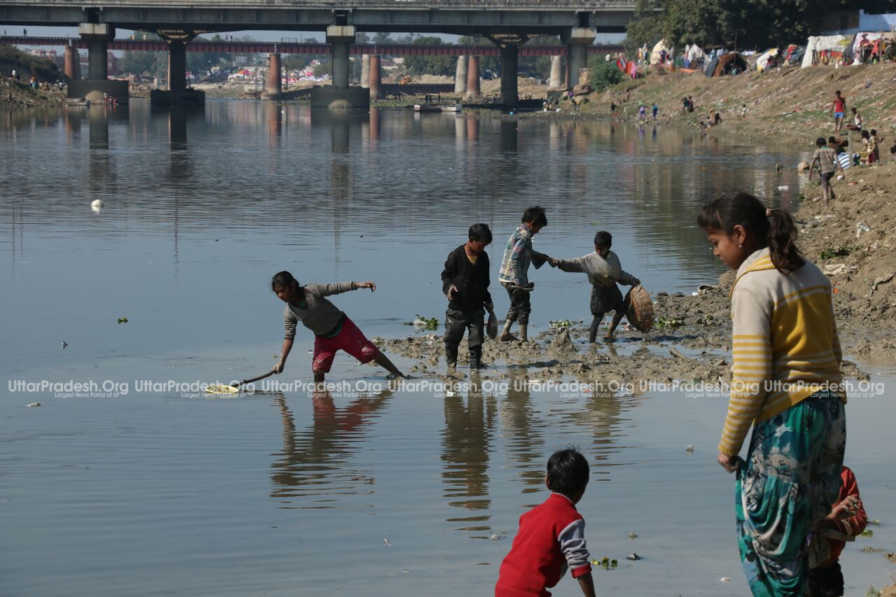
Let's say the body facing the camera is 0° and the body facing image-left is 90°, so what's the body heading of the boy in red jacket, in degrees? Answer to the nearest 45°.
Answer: approximately 225°

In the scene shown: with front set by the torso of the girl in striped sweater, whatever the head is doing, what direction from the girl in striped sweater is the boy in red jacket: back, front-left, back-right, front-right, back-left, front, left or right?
front-left

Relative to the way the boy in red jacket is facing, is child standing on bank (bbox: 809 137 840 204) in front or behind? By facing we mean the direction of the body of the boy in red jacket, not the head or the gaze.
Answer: in front

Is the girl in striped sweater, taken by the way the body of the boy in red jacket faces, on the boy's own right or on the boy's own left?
on the boy's own right

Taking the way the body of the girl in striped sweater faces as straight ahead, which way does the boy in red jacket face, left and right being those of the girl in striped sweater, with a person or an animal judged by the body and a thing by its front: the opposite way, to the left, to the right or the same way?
to the right
